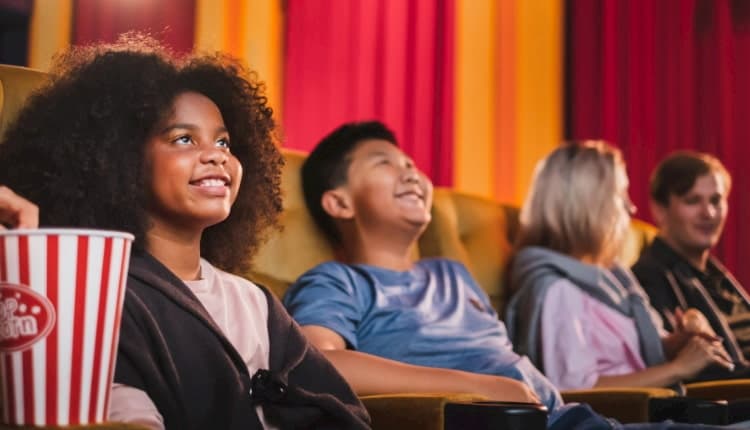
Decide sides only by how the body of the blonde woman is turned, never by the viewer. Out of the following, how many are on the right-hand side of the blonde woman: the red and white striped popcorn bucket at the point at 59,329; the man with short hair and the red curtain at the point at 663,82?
1

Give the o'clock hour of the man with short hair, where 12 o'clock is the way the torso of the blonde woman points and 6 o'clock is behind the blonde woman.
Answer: The man with short hair is roughly at 10 o'clock from the blonde woman.

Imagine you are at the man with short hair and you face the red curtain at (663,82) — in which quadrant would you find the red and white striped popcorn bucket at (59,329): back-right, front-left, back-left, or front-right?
back-left

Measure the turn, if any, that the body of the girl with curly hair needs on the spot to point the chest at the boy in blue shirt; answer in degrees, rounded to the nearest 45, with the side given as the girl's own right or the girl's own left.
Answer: approximately 90° to the girl's own left

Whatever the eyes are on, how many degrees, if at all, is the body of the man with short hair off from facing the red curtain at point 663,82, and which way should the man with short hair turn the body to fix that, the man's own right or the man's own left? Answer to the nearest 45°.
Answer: approximately 135° to the man's own left
